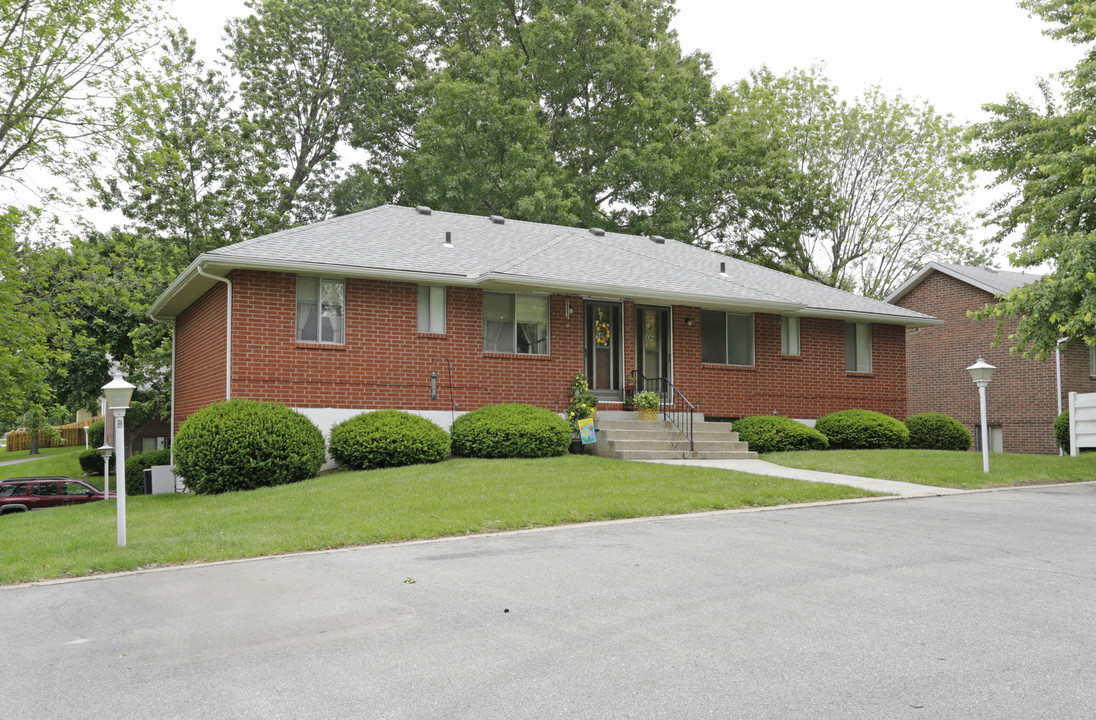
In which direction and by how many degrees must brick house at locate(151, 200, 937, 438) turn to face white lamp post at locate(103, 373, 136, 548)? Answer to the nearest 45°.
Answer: approximately 45° to its right

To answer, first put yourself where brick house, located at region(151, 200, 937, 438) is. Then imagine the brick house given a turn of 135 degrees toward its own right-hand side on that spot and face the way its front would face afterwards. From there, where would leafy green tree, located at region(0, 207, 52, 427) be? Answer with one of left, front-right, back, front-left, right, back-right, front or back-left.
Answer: front

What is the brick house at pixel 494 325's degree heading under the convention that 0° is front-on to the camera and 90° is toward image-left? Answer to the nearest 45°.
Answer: approximately 315°

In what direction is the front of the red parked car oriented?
to the viewer's right

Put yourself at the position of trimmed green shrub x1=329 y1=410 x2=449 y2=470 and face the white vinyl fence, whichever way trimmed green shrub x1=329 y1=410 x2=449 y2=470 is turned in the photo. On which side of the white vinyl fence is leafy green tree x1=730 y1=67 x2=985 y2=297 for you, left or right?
left

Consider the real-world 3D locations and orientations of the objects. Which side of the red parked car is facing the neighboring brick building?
front

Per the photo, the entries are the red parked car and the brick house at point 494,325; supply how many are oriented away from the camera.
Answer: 0

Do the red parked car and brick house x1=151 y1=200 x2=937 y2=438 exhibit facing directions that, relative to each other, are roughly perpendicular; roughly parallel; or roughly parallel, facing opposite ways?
roughly perpendicular

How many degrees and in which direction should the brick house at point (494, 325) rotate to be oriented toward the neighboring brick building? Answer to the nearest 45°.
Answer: approximately 90° to its left

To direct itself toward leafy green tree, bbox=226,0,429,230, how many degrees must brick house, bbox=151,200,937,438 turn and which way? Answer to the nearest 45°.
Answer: approximately 180°

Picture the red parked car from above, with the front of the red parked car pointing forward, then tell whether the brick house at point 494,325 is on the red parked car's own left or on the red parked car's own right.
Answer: on the red parked car's own right
